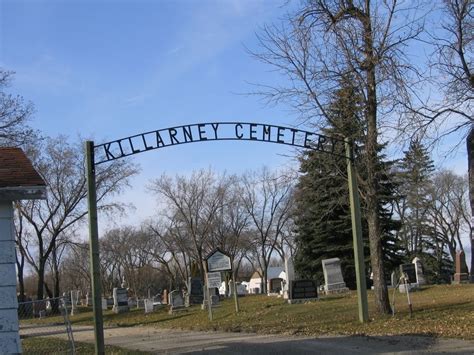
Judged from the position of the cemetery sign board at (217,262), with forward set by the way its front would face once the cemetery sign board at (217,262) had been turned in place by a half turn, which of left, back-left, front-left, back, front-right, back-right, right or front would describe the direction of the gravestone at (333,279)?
front-right

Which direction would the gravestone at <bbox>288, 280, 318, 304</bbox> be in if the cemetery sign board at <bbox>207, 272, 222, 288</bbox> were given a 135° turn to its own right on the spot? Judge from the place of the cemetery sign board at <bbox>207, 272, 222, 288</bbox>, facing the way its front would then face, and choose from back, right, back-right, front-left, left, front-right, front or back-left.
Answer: back-right

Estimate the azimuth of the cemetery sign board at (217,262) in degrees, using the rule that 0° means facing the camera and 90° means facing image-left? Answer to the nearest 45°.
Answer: approximately 0°

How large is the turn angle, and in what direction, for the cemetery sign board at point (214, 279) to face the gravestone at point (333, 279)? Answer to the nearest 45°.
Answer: approximately 135° to its left

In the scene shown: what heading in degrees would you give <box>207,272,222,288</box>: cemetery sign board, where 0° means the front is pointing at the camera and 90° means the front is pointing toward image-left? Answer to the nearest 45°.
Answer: approximately 0°
